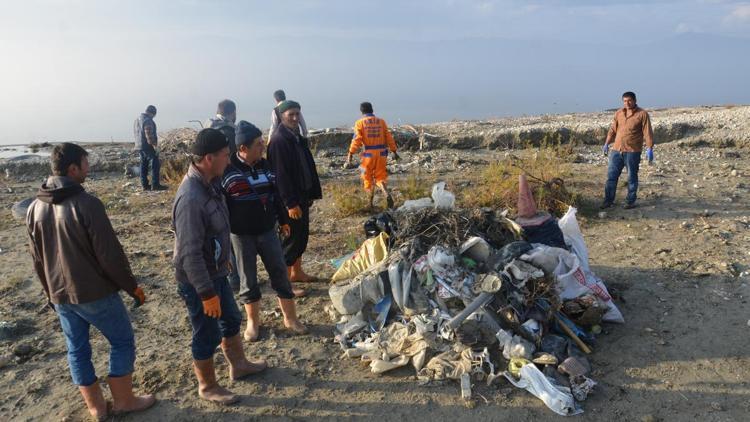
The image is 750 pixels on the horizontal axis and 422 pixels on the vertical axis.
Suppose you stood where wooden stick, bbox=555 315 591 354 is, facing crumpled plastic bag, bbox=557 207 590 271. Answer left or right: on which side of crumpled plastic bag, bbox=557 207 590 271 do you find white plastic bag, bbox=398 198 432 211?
left

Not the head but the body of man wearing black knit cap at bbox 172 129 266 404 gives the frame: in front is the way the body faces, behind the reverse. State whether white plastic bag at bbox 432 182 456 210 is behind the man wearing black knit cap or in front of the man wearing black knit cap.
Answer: in front

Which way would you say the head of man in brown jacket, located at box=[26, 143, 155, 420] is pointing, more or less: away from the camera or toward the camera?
away from the camera

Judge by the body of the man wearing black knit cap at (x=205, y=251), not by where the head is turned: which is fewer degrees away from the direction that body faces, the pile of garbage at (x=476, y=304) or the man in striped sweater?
the pile of garbage

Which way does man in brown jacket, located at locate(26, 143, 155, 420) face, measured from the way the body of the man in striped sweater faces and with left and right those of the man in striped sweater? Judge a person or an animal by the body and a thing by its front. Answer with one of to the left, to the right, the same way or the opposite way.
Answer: to the left

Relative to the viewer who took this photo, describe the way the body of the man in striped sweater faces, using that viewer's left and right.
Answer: facing the viewer and to the right of the viewer

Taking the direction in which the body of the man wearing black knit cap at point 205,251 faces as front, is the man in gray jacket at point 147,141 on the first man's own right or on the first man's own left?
on the first man's own left

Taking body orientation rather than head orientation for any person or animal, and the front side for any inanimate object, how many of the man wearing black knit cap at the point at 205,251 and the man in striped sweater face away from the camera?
0

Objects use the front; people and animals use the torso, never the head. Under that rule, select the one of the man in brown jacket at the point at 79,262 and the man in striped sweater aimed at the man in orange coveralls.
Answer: the man in brown jacket

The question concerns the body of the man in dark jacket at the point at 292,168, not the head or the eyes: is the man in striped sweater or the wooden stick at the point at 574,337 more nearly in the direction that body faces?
the wooden stick

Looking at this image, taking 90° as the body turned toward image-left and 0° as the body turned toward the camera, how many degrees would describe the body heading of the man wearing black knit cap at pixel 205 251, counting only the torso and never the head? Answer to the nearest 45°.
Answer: approximately 270°

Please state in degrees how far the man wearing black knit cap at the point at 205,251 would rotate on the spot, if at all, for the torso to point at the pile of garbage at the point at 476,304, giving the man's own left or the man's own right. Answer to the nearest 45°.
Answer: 0° — they already face it

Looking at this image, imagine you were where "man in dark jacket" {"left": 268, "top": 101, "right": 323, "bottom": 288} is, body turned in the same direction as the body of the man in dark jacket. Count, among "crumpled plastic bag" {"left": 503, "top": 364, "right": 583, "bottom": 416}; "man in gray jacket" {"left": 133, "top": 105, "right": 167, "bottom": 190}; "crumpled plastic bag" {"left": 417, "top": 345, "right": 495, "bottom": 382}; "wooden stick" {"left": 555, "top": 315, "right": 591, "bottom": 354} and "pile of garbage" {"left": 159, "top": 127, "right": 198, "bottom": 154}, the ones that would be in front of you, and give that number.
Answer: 3

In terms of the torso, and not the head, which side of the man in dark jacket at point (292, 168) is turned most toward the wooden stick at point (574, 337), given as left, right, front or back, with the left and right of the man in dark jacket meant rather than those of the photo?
front

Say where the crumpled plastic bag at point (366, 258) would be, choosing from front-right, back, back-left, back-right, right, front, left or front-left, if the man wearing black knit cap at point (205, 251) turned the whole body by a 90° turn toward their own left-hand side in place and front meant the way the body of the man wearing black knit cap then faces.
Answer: front-right
